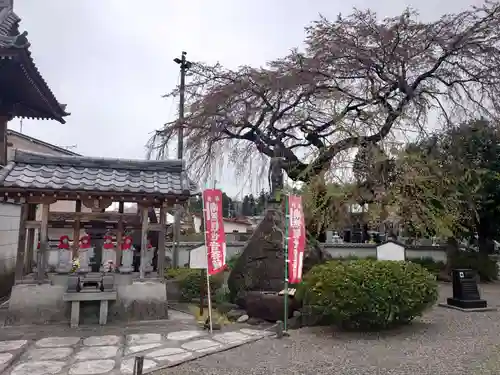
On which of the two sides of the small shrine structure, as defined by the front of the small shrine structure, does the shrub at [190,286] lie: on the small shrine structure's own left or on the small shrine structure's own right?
on the small shrine structure's own left

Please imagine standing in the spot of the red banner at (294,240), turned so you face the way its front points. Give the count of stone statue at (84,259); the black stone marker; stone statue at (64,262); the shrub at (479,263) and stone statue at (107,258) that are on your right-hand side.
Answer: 3

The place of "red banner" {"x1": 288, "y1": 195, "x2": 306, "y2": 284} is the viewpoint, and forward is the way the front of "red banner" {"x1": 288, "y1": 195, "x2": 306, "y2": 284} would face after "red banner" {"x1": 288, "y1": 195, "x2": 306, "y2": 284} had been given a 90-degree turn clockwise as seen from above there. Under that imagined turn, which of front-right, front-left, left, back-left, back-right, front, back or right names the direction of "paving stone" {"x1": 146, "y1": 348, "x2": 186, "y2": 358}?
front-left

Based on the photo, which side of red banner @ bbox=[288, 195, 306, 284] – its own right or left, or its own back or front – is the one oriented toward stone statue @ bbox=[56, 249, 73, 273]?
right

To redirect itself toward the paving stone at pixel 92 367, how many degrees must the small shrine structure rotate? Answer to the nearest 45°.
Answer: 0° — it already faces it

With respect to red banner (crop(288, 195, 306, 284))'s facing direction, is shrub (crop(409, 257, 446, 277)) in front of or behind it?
behind

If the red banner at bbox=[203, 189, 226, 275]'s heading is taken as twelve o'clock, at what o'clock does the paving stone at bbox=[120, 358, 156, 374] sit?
The paving stone is roughly at 1 o'clock from the red banner.

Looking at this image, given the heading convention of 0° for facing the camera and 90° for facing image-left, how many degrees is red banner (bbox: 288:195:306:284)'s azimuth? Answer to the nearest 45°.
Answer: approximately 0°

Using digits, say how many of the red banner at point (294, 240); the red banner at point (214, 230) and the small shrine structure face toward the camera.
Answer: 3
